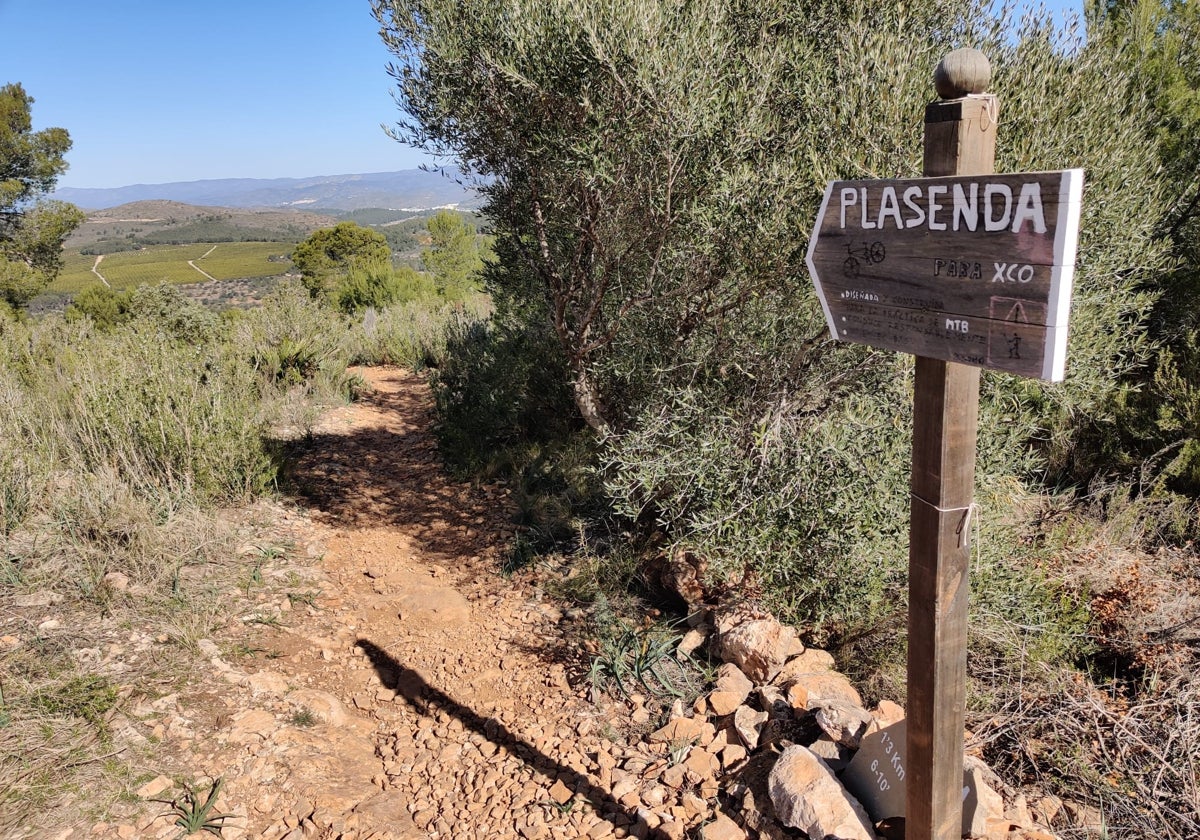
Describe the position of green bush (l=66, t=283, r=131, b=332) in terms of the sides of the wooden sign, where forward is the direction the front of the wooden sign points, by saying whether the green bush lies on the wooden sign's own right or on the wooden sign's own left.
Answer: on the wooden sign's own right

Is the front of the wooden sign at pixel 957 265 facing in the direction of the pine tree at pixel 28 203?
no

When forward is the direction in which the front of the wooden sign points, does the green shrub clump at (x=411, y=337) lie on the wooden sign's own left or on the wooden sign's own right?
on the wooden sign's own right

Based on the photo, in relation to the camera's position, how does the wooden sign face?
facing the viewer and to the left of the viewer

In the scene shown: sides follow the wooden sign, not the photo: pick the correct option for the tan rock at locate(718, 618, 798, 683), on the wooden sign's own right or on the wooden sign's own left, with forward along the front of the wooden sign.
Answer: on the wooden sign's own right
